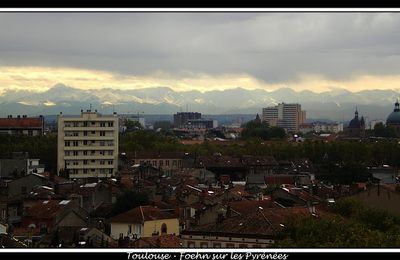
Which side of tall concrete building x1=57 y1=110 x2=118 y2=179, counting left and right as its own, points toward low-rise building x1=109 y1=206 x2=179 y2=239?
front

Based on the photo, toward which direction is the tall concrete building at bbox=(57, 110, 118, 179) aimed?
toward the camera
